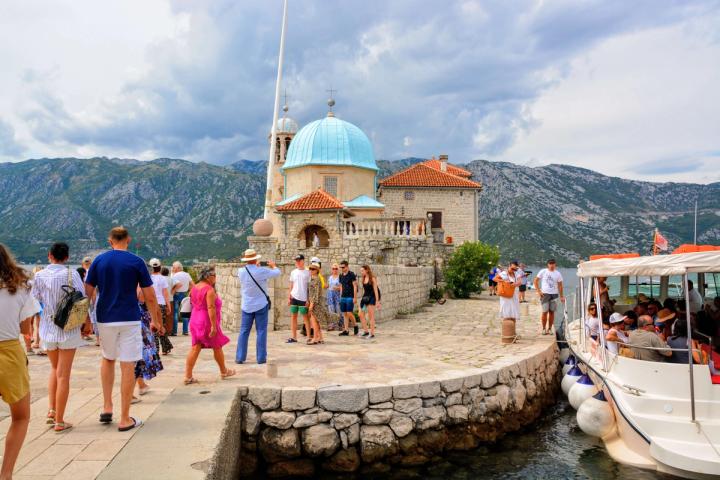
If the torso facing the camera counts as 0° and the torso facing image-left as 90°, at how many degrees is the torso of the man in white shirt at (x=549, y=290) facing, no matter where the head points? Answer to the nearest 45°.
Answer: approximately 0°

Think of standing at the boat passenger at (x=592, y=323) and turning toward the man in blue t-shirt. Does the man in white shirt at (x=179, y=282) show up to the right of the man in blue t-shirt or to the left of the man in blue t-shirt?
right

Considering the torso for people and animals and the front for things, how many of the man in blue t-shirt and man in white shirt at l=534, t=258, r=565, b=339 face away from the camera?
1

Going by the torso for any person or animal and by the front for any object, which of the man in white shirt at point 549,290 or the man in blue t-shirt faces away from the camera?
the man in blue t-shirt

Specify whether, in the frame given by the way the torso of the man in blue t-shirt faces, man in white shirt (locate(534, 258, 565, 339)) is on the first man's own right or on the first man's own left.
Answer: on the first man's own right

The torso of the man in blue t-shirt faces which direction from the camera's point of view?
away from the camera

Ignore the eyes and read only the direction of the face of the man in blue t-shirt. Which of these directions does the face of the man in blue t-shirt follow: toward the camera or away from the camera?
away from the camera

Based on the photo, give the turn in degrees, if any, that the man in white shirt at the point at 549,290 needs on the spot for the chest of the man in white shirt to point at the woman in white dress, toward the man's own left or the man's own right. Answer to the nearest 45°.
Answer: approximately 45° to the man's own right

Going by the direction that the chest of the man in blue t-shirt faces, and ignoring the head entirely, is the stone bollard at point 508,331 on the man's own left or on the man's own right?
on the man's own right
